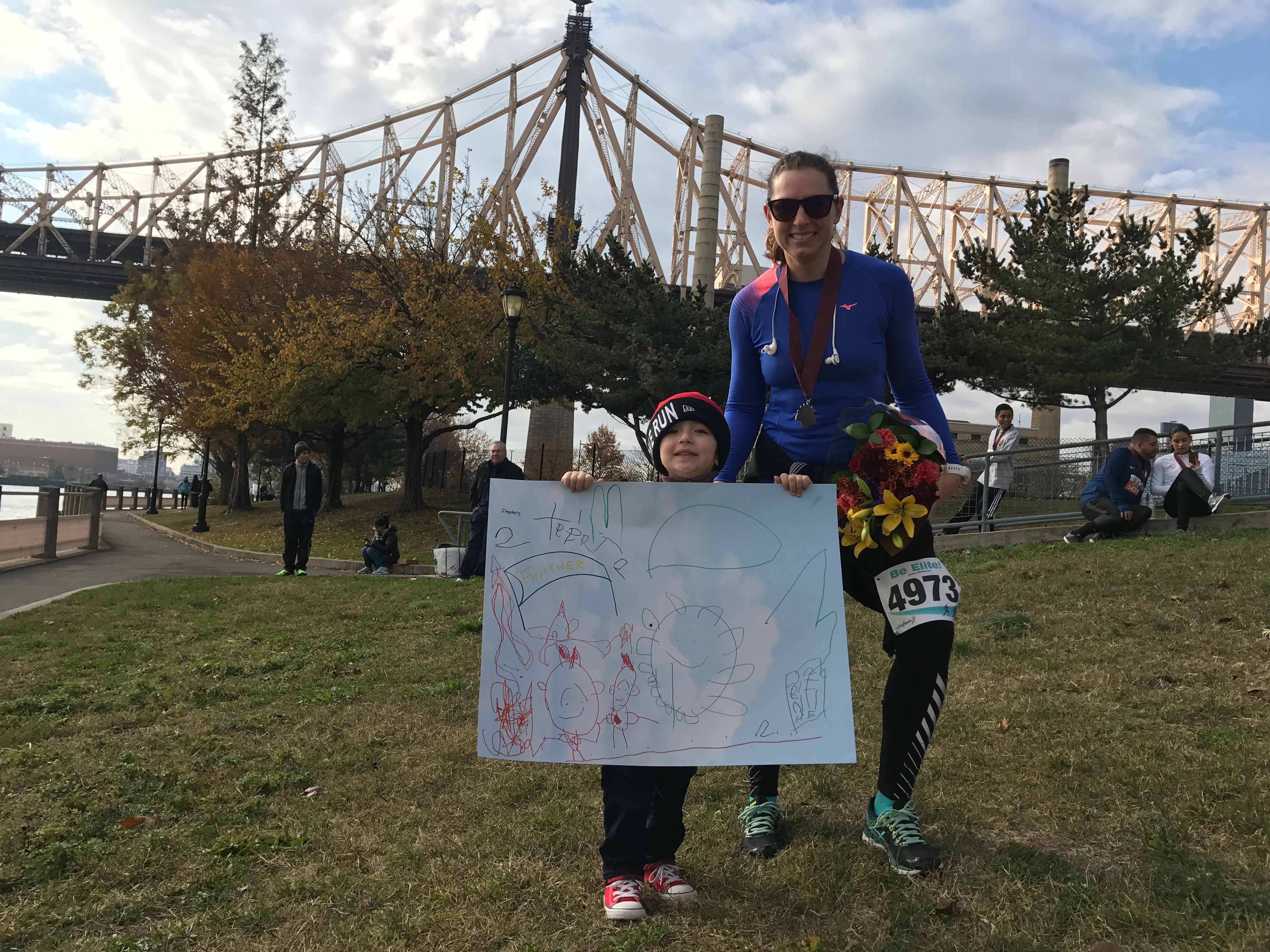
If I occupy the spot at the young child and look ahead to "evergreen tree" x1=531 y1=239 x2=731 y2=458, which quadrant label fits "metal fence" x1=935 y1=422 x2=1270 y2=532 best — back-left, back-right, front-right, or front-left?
front-right

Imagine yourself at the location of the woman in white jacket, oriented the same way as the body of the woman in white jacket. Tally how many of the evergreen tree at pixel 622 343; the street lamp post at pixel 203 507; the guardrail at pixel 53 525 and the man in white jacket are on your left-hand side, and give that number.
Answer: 0

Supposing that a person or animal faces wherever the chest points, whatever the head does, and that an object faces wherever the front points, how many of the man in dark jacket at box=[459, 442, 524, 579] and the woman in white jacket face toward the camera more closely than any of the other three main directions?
2

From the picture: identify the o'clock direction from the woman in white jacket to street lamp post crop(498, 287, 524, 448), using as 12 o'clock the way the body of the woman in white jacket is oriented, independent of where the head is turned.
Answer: The street lamp post is roughly at 3 o'clock from the woman in white jacket.

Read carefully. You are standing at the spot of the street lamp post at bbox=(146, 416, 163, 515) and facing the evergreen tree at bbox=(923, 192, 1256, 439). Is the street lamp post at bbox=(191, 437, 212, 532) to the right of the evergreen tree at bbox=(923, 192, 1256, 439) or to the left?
right

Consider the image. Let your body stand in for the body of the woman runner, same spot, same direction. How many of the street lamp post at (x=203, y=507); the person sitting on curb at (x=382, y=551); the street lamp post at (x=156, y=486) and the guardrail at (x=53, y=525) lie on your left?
0

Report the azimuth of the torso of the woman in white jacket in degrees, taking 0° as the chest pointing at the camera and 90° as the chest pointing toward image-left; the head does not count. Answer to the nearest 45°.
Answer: approximately 0°

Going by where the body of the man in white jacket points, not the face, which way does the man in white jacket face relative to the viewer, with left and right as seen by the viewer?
facing the viewer and to the left of the viewer

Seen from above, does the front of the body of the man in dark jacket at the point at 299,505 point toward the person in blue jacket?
no

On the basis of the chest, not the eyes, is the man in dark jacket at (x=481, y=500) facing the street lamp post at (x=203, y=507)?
no

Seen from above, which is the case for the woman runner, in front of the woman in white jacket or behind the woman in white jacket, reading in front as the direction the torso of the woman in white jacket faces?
in front

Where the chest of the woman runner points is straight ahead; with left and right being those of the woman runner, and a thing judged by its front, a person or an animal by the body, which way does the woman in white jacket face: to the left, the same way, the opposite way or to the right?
the same way

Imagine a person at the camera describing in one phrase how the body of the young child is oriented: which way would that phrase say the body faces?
toward the camera

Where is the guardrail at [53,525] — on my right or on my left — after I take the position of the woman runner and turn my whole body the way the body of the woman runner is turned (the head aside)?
on my right

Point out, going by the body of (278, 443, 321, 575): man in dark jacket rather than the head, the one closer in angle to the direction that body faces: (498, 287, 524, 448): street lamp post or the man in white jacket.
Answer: the man in white jacket

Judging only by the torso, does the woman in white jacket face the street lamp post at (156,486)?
no

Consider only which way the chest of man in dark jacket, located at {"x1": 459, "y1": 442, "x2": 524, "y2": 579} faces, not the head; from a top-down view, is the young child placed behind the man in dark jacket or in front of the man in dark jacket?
in front

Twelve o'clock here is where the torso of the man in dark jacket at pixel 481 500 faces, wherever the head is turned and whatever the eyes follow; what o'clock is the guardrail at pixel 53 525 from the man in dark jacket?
The guardrail is roughly at 4 o'clock from the man in dark jacket.

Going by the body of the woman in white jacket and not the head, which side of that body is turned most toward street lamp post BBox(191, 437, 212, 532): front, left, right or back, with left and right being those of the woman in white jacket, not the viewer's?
right

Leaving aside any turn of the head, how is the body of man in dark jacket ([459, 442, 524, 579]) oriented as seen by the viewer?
toward the camera
